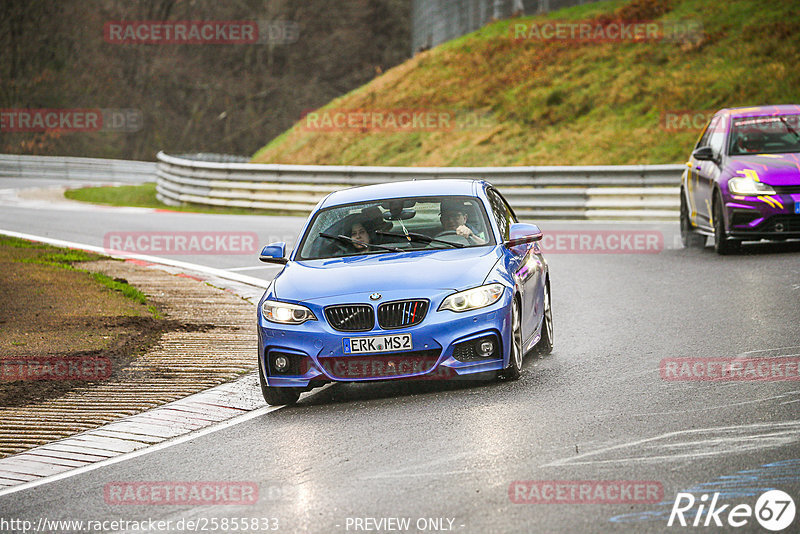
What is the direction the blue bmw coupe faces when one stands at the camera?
facing the viewer

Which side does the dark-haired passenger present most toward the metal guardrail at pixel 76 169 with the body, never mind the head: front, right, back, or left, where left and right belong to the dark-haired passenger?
back

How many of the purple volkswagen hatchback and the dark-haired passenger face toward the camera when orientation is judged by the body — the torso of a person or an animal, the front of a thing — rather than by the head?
2

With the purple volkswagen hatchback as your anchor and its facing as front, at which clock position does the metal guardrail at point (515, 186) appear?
The metal guardrail is roughly at 5 o'clock from the purple volkswagen hatchback.

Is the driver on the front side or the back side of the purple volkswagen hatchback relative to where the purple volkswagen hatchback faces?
on the front side

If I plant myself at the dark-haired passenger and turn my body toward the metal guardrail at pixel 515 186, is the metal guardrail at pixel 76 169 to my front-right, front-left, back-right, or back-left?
front-left

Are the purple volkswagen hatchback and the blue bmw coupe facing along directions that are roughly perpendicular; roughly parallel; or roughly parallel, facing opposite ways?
roughly parallel

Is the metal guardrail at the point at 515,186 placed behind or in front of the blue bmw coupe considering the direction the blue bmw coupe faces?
behind

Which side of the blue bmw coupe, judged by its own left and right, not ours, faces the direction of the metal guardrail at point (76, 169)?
back

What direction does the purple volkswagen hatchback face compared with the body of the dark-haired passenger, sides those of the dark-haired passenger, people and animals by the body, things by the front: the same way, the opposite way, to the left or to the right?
the same way
